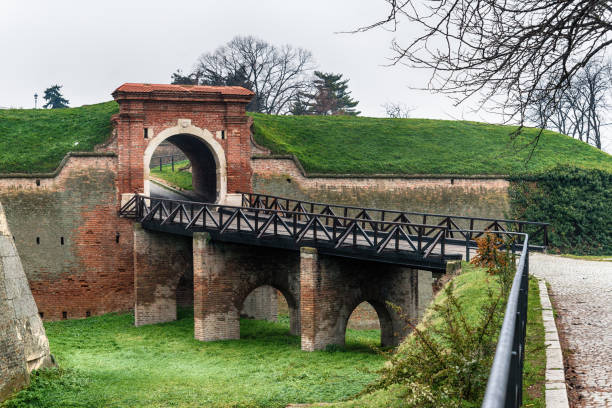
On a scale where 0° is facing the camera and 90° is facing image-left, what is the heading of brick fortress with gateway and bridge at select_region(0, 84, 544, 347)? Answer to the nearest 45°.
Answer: approximately 315°

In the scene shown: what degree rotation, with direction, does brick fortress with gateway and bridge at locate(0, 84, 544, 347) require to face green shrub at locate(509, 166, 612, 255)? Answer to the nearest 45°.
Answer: approximately 45° to its left

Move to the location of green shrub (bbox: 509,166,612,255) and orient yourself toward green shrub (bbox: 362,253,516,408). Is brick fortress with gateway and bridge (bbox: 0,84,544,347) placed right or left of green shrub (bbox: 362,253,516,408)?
right
